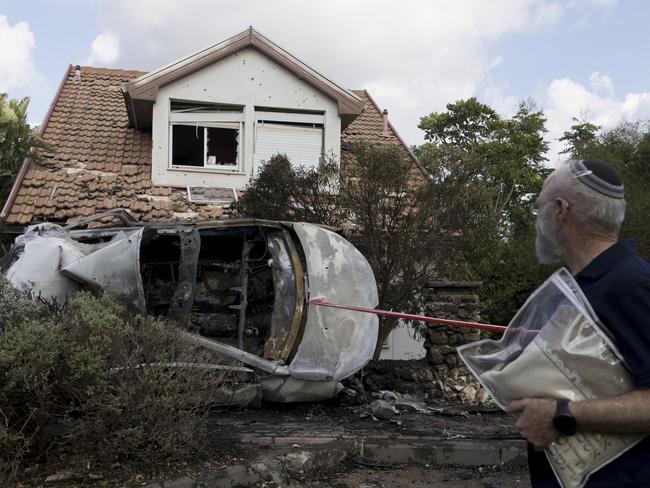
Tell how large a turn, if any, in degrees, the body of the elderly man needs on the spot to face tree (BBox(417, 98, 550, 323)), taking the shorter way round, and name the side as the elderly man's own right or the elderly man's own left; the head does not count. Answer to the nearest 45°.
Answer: approximately 90° to the elderly man's own right

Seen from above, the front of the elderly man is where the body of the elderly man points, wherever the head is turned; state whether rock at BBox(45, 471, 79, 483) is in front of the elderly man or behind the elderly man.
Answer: in front

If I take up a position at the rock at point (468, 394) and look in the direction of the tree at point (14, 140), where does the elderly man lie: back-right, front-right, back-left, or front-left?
back-left

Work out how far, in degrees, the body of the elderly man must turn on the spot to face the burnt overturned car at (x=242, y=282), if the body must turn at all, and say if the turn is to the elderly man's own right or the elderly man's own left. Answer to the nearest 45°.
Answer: approximately 45° to the elderly man's own right

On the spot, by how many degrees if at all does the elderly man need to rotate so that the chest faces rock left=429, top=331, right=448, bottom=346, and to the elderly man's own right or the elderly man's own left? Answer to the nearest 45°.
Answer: approximately 90° to the elderly man's own right

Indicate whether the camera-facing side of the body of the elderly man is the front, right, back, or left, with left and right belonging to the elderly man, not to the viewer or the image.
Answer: left

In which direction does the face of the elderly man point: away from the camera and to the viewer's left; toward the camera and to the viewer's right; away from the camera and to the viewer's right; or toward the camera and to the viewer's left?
away from the camera and to the viewer's left

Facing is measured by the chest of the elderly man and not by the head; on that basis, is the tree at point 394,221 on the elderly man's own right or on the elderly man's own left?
on the elderly man's own right

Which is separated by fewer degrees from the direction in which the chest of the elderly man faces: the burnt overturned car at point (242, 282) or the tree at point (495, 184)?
the burnt overturned car

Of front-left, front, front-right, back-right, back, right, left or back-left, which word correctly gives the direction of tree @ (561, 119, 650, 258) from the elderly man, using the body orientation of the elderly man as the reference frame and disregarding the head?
right
